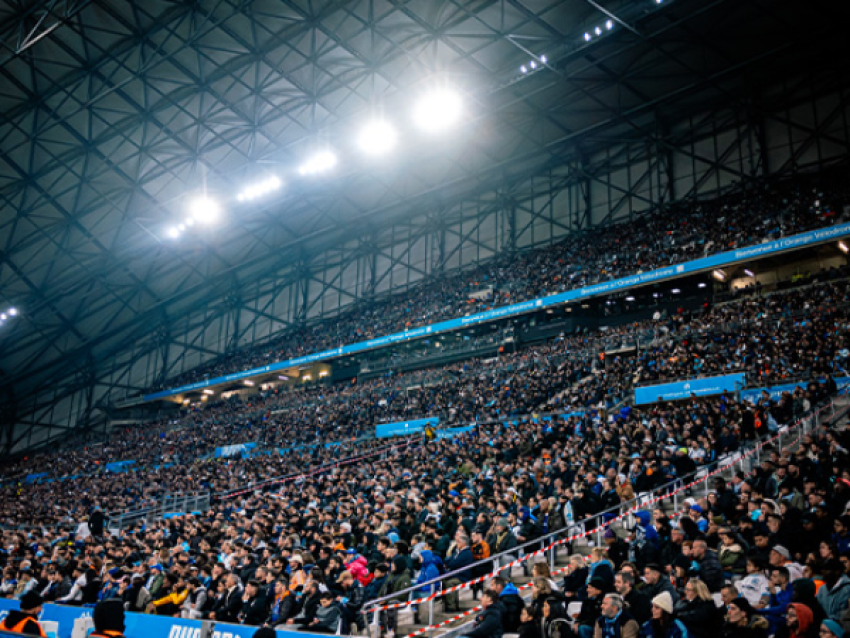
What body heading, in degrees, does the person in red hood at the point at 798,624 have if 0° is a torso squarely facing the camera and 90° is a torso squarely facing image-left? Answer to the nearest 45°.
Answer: approximately 45°

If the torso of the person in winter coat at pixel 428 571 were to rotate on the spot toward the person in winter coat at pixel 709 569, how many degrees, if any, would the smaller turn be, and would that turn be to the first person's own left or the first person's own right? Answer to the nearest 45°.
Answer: approximately 135° to the first person's own left

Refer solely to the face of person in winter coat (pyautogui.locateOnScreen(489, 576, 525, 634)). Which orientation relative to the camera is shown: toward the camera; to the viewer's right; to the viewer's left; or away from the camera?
to the viewer's left

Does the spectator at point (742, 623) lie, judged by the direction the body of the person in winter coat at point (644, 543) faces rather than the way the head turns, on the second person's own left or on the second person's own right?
on the second person's own left
